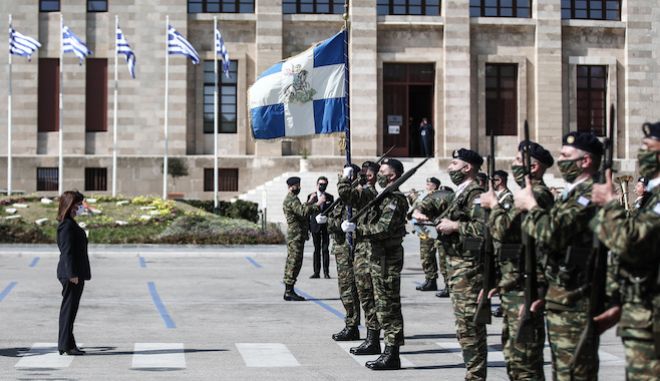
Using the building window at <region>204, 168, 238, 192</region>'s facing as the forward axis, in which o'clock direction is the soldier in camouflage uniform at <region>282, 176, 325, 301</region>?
The soldier in camouflage uniform is roughly at 12 o'clock from the building window.

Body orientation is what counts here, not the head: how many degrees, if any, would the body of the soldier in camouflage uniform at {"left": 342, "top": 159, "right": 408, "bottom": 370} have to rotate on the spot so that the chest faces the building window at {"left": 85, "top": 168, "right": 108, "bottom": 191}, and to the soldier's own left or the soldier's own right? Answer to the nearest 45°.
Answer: approximately 90° to the soldier's own right

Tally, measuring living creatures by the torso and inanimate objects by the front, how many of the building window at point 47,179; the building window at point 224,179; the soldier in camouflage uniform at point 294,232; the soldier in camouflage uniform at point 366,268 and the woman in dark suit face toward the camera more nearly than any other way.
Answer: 2

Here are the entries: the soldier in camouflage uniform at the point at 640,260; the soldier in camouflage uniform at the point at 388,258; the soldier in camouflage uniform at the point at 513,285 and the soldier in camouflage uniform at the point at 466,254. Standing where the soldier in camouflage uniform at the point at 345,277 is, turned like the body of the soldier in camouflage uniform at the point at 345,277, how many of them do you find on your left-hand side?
4

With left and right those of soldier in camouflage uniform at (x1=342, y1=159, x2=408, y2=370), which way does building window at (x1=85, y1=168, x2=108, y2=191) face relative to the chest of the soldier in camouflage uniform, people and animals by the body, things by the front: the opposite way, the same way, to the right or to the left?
to the left

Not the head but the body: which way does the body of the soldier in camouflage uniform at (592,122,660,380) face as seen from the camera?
to the viewer's left

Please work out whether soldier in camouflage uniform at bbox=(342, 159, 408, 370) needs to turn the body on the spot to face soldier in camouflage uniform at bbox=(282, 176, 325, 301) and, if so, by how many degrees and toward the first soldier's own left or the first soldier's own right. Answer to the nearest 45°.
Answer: approximately 90° to the first soldier's own right

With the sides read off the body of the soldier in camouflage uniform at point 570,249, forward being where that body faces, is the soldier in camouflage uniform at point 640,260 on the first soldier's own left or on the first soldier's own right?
on the first soldier's own left

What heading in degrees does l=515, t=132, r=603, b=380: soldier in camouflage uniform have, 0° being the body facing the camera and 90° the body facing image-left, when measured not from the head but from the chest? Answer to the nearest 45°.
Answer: approximately 90°

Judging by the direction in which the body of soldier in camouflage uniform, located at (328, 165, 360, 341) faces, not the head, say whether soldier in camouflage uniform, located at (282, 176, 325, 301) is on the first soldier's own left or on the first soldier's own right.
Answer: on the first soldier's own right

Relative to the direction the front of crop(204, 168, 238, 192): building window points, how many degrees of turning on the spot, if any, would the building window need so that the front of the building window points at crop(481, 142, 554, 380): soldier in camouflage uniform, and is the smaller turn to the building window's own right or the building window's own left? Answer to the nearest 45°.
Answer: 0° — it already faces them

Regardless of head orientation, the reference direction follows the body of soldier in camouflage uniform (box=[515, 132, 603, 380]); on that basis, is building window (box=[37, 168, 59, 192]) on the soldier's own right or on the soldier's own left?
on the soldier's own right

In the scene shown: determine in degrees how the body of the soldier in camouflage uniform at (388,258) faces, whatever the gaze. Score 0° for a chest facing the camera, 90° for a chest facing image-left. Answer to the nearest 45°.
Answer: approximately 90°
